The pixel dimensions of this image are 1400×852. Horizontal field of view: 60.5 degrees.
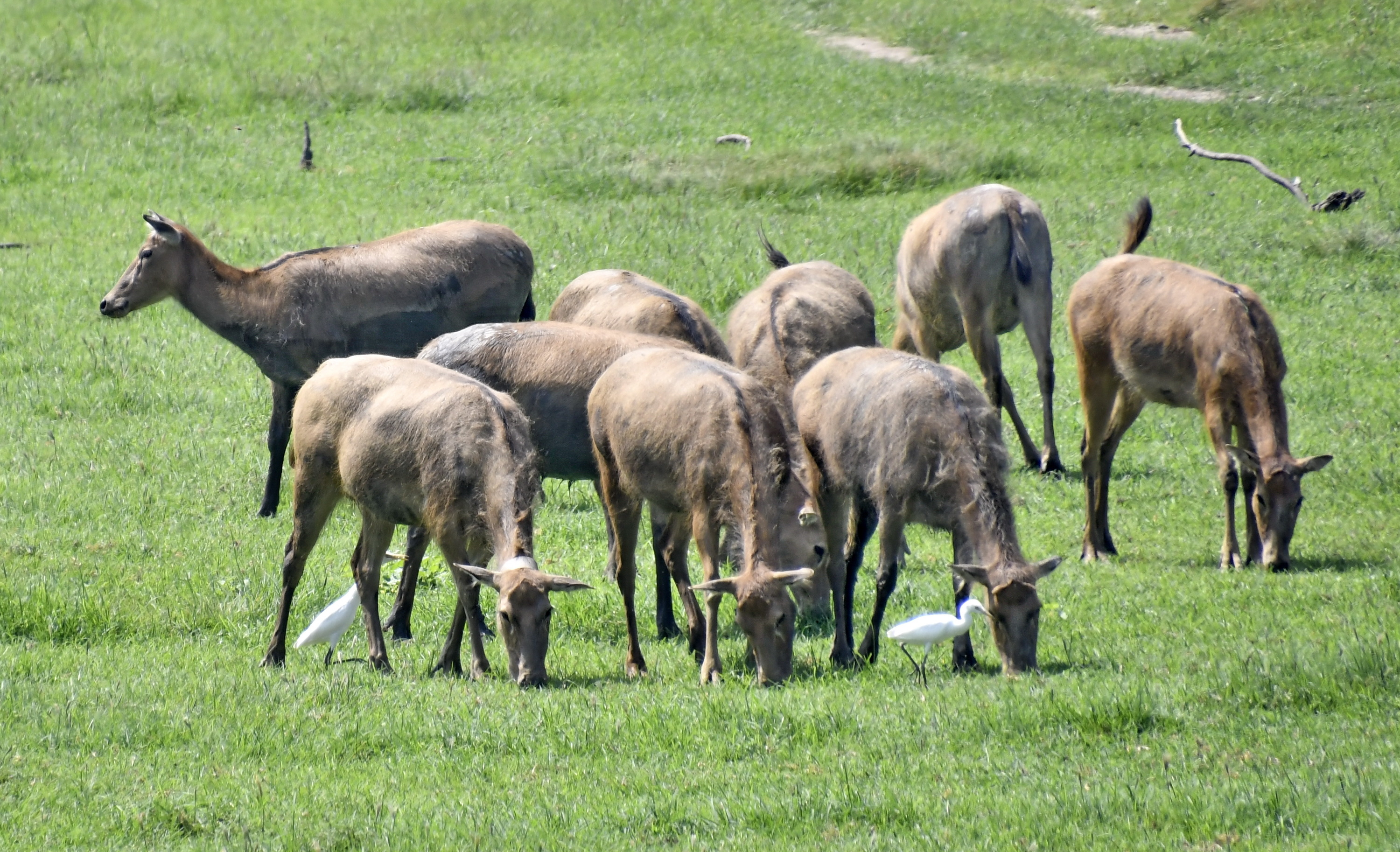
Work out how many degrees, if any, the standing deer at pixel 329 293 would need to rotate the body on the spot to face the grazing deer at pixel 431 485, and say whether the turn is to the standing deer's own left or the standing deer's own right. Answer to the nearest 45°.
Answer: approximately 90° to the standing deer's own left

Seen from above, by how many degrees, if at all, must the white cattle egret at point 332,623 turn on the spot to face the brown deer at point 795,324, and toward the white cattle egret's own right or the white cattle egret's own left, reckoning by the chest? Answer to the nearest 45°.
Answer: approximately 45° to the white cattle egret's own left

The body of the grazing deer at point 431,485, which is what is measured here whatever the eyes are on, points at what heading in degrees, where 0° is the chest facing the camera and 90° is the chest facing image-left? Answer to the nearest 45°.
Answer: approximately 315°

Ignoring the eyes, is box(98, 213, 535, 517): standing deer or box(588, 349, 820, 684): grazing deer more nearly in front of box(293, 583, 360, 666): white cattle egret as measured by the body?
the grazing deer

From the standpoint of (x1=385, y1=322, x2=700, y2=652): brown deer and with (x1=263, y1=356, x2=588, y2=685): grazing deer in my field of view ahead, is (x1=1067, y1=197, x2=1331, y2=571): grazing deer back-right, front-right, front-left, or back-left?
back-left

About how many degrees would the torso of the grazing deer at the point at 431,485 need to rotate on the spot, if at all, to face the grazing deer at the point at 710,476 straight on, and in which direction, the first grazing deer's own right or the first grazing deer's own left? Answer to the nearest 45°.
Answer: approximately 45° to the first grazing deer's own left

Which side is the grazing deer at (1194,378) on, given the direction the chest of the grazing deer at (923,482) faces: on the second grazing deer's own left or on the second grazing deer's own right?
on the second grazing deer's own left

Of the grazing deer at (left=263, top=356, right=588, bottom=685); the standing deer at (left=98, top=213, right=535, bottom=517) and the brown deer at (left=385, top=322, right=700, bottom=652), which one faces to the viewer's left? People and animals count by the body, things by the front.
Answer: the standing deer

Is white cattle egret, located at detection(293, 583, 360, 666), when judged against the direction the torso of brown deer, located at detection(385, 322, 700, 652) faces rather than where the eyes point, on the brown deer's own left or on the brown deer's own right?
on the brown deer's own right

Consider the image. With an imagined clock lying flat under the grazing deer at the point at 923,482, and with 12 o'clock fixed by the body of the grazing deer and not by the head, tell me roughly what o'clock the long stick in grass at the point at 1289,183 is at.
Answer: The long stick in grass is roughly at 8 o'clock from the grazing deer.

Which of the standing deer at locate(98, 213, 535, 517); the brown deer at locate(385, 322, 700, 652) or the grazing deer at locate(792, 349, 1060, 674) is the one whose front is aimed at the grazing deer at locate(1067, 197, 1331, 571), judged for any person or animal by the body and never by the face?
the brown deer

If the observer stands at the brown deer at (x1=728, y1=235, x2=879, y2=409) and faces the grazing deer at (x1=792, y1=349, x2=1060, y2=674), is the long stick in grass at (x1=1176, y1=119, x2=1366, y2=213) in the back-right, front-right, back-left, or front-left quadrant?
back-left

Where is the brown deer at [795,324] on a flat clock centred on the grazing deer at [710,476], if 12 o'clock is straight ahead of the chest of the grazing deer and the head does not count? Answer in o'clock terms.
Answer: The brown deer is roughly at 8 o'clock from the grazing deer.
